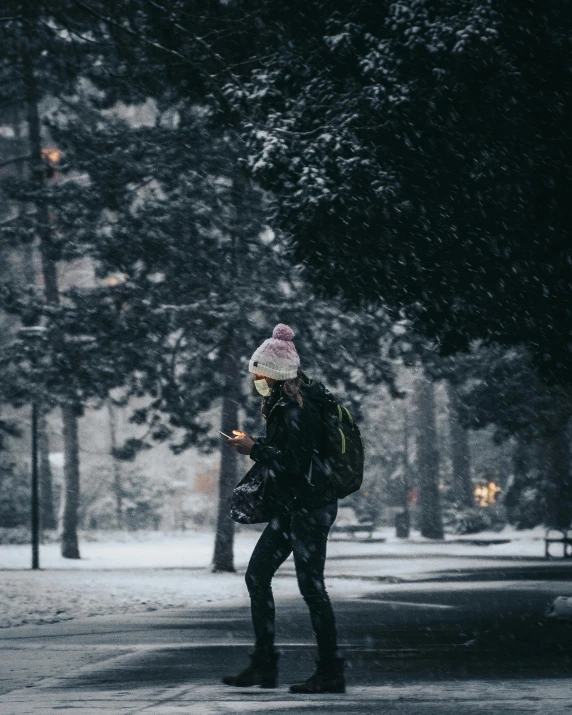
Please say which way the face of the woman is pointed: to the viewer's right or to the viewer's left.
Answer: to the viewer's left

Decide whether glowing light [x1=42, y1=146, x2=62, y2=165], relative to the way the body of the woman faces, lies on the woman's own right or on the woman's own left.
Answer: on the woman's own right

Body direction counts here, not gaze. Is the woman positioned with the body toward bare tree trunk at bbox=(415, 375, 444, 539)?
no

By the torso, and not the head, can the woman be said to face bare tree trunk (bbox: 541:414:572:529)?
no

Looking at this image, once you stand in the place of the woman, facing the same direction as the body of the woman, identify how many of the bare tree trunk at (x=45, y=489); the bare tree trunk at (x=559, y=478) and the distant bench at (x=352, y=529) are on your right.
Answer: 3

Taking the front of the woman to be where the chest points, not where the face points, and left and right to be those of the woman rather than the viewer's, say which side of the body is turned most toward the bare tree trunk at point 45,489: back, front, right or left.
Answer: right

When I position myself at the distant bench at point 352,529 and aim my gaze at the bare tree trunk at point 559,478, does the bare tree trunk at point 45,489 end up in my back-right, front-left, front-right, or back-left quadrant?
back-right

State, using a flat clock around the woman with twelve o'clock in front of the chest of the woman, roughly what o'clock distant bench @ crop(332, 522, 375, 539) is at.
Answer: The distant bench is roughly at 3 o'clock from the woman.

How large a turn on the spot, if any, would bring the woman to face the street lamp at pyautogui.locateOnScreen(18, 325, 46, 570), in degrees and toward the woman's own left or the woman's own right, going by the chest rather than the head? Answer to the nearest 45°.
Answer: approximately 90° to the woman's own right

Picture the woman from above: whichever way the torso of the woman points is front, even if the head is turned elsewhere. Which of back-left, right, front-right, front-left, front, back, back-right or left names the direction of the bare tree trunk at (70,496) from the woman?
right

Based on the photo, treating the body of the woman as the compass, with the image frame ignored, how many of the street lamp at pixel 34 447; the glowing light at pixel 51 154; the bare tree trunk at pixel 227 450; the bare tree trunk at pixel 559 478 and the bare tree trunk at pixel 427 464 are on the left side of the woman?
0

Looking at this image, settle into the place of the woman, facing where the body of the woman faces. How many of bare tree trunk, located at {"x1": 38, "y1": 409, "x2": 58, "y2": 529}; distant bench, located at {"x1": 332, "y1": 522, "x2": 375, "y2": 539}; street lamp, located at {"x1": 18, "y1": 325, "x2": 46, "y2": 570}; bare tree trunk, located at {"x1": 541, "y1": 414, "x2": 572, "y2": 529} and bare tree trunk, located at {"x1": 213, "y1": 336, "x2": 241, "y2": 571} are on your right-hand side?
5

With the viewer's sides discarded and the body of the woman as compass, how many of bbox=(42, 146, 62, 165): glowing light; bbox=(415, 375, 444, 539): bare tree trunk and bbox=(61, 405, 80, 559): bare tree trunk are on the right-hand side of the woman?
3

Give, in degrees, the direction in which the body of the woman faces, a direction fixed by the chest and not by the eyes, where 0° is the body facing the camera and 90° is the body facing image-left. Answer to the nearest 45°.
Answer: approximately 90°

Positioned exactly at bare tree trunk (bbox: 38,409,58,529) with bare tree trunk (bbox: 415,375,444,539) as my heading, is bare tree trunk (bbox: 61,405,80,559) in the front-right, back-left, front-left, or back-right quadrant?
front-right
